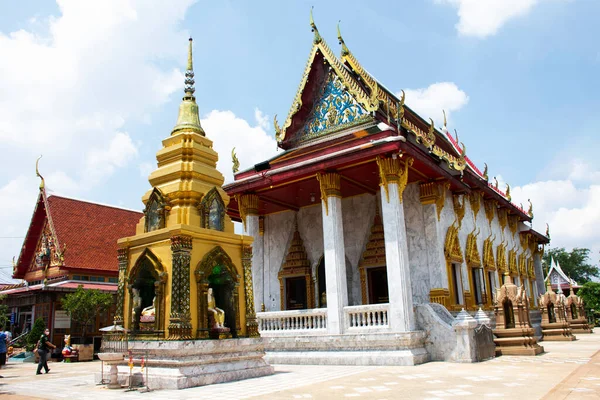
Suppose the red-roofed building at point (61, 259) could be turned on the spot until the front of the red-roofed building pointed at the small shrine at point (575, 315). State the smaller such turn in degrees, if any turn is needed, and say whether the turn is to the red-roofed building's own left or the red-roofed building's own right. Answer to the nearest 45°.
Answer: approximately 135° to the red-roofed building's own left

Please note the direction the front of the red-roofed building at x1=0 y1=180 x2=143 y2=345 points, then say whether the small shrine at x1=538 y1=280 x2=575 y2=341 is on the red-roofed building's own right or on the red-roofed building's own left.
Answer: on the red-roofed building's own left

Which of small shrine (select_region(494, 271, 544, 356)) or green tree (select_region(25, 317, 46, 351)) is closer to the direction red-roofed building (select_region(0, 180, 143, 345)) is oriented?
the green tree

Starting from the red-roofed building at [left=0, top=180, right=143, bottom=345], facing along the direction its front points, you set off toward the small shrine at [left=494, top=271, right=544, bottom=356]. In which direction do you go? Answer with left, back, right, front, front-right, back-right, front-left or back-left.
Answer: left

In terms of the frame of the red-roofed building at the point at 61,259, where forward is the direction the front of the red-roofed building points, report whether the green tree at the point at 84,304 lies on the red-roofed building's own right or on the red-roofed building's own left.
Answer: on the red-roofed building's own left

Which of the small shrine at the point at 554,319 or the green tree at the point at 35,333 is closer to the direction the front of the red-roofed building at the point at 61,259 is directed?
the green tree

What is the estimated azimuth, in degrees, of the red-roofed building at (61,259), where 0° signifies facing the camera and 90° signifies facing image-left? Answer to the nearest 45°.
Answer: approximately 45°

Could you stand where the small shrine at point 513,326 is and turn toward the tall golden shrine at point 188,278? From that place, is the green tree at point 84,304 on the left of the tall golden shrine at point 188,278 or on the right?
right

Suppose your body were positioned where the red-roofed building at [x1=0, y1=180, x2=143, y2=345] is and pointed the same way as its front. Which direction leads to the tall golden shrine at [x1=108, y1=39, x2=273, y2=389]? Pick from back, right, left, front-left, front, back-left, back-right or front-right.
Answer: front-left

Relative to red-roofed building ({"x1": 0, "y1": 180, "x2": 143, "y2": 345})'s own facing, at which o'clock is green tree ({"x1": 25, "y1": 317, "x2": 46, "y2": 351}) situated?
The green tree is roughly at 11 o'clock from the red-roofed building.

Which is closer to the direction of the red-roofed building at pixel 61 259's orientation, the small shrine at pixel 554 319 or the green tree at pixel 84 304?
the green tree
